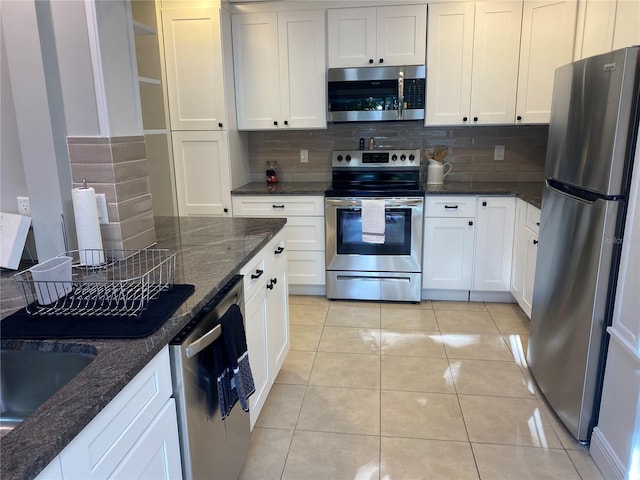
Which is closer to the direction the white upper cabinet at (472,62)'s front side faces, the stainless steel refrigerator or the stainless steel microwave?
the stainless steel refrigerator

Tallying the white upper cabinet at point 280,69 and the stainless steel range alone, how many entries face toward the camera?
2

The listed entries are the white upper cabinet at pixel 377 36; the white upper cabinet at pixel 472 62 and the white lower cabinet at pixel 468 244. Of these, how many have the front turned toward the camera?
3

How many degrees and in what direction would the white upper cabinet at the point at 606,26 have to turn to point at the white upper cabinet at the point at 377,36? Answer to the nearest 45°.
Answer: approximately 45° to its right

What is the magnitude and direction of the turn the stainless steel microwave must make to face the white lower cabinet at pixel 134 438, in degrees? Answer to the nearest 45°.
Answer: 0° — it already faces it

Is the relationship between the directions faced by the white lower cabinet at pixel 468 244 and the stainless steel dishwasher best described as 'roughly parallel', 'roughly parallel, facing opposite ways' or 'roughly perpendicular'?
roughly perpendicular

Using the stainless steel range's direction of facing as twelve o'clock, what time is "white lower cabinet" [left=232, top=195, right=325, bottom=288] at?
The white lower cabinet is roughly at 3 o'clock from the stainless steel range.

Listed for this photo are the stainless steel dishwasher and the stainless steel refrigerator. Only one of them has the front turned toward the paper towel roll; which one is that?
the stainless steel refrigerator

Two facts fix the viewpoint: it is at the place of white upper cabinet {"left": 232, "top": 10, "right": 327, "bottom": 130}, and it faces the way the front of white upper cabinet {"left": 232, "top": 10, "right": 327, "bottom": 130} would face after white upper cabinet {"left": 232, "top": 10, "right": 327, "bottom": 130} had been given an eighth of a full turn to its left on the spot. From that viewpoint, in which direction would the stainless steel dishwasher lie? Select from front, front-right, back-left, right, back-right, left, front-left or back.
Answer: front-right

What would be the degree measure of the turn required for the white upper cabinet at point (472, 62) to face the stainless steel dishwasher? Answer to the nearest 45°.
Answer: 0° — it already faces it

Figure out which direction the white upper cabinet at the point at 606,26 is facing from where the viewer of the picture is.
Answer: facing the viewer and to the left of the viewer

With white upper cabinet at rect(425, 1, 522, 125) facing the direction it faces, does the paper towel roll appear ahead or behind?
ahead

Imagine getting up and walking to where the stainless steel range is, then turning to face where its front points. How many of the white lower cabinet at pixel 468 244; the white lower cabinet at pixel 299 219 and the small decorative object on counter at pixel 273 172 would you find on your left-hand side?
1
